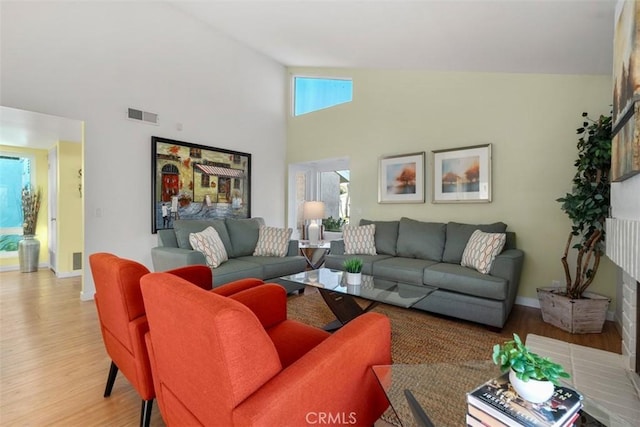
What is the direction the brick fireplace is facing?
to the viewer's left

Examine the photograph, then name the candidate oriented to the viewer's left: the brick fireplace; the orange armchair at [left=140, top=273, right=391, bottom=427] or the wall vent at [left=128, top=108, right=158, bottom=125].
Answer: the brick fireplace

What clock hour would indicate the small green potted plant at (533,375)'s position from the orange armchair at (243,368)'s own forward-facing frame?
The small green potted plant is roughly at 2 o'clock from the orange armchair.

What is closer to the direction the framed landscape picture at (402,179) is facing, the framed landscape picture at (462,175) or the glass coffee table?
the glass coffee table

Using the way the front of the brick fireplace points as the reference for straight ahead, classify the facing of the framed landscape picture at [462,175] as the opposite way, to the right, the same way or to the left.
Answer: to the left

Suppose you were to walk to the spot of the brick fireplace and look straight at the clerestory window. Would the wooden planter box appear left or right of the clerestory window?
right

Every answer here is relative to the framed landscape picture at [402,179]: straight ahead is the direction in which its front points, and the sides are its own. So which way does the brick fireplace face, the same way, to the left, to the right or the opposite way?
to the right

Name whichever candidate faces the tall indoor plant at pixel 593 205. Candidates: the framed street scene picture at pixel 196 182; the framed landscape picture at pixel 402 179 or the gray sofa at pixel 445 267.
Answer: the framed street scene picture at pixel 196 182

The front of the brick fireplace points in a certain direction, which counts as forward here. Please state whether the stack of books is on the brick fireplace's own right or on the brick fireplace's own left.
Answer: on the brick fireplace's own left

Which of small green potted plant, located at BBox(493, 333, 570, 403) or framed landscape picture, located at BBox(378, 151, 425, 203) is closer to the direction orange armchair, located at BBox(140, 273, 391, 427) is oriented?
the framed landscape picture
